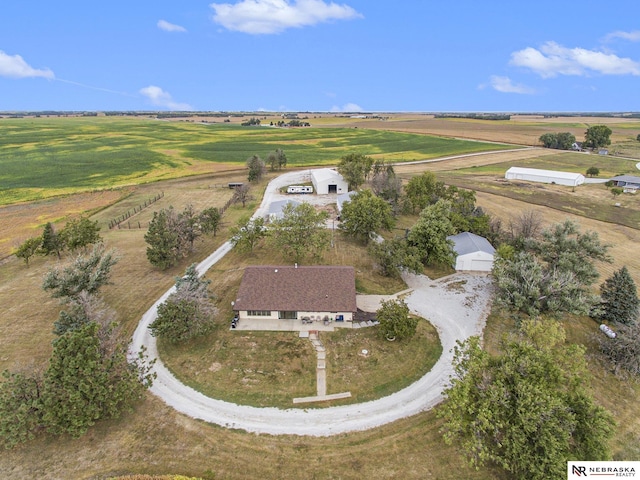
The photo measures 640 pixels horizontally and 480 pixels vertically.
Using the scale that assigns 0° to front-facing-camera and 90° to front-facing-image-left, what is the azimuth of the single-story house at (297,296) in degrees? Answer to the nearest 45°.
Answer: approximately 0°

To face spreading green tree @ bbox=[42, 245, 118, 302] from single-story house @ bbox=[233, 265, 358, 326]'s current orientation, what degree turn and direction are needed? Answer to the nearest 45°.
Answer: approximately 90° to its right

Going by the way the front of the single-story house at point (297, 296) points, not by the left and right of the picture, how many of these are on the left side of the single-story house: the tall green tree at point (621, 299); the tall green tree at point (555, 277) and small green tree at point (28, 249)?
2

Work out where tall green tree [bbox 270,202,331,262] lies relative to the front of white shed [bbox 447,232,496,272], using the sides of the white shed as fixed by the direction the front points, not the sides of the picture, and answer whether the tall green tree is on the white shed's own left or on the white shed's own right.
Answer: on the white shed's own right

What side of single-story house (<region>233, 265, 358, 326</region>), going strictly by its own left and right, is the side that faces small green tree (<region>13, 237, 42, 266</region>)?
right

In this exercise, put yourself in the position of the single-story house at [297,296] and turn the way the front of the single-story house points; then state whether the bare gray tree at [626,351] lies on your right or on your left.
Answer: on your left

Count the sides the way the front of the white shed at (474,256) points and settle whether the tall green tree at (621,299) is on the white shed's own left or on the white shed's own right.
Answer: on the white shed's own left

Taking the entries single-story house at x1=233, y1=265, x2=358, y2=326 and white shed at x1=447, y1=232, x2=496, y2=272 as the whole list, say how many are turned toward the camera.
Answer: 2

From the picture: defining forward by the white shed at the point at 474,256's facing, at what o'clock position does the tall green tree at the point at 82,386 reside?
The tall green tree is roughly at 1 o'clock from the white shed.

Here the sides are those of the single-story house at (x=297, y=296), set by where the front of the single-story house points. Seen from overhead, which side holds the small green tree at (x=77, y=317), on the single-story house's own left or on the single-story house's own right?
on the single-story house's own right

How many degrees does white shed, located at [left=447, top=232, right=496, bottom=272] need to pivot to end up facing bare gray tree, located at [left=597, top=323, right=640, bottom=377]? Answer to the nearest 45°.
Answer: approximately 45° to its left

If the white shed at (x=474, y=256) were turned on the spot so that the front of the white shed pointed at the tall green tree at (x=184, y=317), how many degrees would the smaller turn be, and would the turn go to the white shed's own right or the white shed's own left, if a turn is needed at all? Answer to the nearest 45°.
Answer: approximately 45° to the white shed's own right
